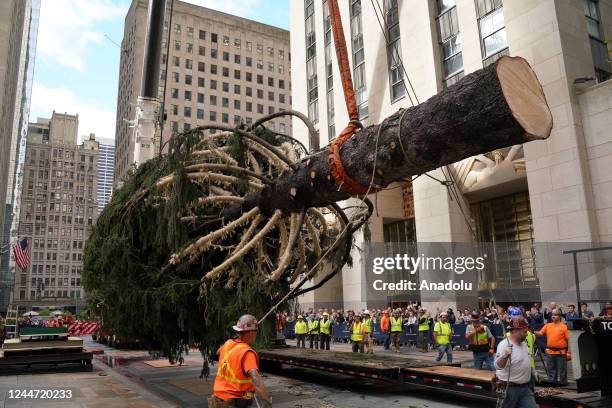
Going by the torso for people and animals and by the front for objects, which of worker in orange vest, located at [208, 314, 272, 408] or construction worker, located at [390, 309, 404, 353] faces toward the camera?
the construction worker

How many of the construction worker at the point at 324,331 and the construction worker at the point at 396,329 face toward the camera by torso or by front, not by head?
2

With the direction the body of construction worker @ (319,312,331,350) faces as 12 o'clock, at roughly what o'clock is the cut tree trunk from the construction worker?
The cut tree trunk is roughly at 12 o'clock from the construction worker.

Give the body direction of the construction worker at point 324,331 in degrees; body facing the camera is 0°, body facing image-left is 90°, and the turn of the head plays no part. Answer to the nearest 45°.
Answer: approximately 0°

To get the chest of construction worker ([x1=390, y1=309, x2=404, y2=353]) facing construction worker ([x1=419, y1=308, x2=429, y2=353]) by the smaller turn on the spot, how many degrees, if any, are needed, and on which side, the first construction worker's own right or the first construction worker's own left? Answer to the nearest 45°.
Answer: approximately 90° to the first construction worker's own left

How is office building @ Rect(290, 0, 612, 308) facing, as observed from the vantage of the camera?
facing the viewer and to the left of the viewer

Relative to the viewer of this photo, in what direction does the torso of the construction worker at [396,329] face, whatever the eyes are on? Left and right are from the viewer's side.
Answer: facing the viewer

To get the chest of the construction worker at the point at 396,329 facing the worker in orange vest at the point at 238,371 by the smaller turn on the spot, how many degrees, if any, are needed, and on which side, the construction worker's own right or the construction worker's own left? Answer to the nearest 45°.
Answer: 0° — they already face them

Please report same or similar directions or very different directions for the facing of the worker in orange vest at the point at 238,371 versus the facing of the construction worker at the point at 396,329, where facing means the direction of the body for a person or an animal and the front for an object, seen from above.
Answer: very different directions

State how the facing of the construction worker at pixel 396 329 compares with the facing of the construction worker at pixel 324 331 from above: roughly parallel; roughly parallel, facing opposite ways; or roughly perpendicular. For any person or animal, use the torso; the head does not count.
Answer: roughly parallel

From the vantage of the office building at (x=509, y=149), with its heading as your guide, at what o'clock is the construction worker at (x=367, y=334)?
The construction worker is roughly at 12 o'clock from the office building.

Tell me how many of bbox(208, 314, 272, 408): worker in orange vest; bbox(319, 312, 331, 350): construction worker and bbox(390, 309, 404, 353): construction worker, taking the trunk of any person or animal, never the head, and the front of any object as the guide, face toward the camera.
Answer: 2

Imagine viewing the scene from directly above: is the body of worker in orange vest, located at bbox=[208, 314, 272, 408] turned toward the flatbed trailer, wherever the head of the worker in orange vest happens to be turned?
yes

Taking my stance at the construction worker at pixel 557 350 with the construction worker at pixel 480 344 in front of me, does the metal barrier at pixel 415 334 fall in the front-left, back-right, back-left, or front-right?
front-right

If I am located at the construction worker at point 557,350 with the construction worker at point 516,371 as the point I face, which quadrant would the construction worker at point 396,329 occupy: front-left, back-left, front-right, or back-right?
back-right
